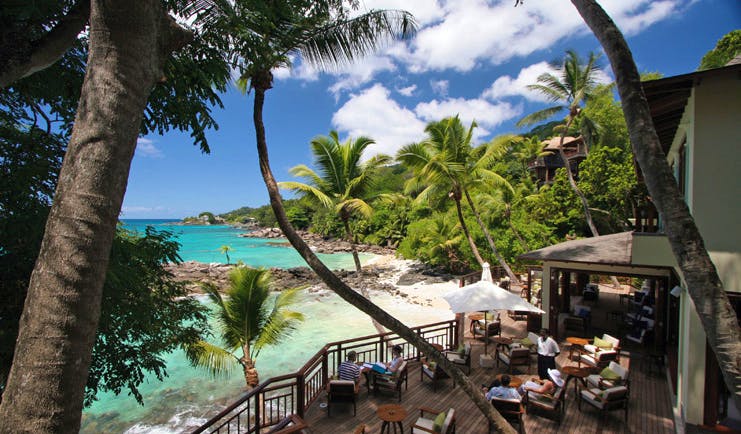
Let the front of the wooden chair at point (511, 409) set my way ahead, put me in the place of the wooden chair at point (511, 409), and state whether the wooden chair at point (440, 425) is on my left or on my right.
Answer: on my left

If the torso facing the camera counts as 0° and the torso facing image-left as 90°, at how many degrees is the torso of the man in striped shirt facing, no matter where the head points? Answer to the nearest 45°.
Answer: approximately 225°

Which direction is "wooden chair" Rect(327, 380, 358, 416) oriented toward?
away from the camera

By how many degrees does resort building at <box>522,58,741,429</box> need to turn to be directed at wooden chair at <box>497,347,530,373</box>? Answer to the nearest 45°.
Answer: approximately 45° to its right

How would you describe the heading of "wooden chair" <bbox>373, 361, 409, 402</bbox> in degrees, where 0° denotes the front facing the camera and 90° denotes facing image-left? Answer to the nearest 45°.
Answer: approximately 135°

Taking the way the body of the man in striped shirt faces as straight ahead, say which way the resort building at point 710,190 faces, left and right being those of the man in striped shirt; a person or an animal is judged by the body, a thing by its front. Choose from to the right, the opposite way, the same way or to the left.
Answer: to the left

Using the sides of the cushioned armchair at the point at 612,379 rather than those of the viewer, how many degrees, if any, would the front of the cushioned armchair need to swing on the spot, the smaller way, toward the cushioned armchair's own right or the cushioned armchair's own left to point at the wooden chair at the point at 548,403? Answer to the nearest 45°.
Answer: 0° — it already faces it

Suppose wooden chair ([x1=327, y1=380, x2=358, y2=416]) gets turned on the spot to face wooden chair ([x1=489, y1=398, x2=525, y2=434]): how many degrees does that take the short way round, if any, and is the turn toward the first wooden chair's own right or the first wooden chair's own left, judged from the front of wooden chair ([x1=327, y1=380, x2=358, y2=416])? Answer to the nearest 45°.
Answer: approximately 90° to the first wooden chair's own right

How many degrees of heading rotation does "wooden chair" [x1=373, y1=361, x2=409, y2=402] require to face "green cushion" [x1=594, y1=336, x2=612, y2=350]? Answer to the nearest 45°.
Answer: approximately 135° to its right
